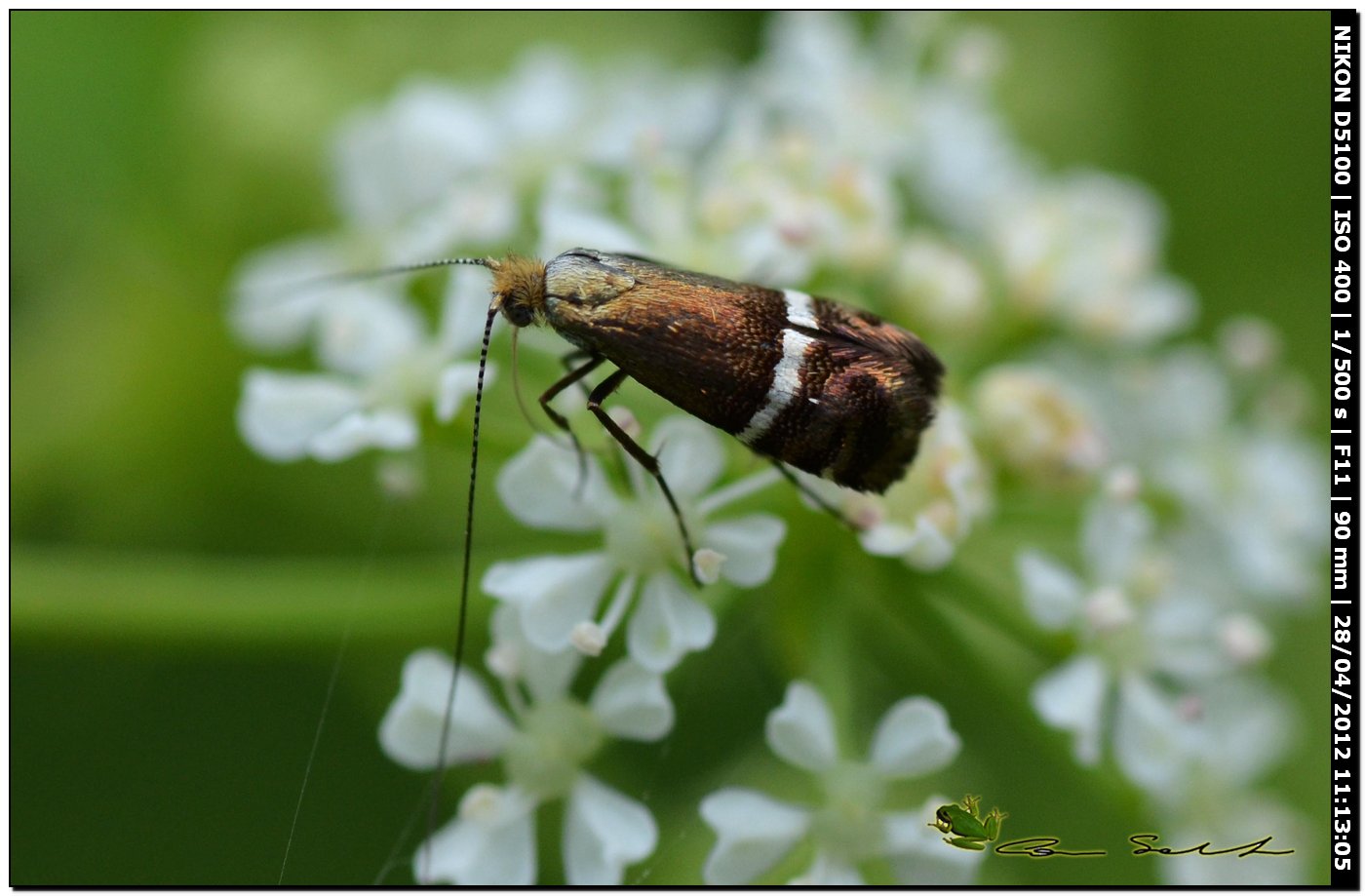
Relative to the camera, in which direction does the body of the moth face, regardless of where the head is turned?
to the viewer's left

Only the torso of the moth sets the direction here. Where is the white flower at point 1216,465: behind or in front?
behind

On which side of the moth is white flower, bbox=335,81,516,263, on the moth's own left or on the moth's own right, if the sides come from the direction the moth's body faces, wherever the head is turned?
on the moth's own right

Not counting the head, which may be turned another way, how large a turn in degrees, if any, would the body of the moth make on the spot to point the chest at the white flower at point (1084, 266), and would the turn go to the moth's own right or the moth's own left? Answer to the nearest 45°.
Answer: approximately 135° to the moth's own right

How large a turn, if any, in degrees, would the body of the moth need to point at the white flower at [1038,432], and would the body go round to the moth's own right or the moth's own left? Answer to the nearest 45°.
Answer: approximately 180°

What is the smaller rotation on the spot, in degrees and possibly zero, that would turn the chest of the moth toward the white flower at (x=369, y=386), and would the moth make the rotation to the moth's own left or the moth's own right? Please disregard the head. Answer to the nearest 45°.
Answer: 0° — it already faces it

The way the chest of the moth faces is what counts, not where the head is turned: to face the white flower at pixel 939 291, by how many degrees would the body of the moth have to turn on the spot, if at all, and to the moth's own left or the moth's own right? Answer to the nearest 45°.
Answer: approximately 135° to the moth's own right
